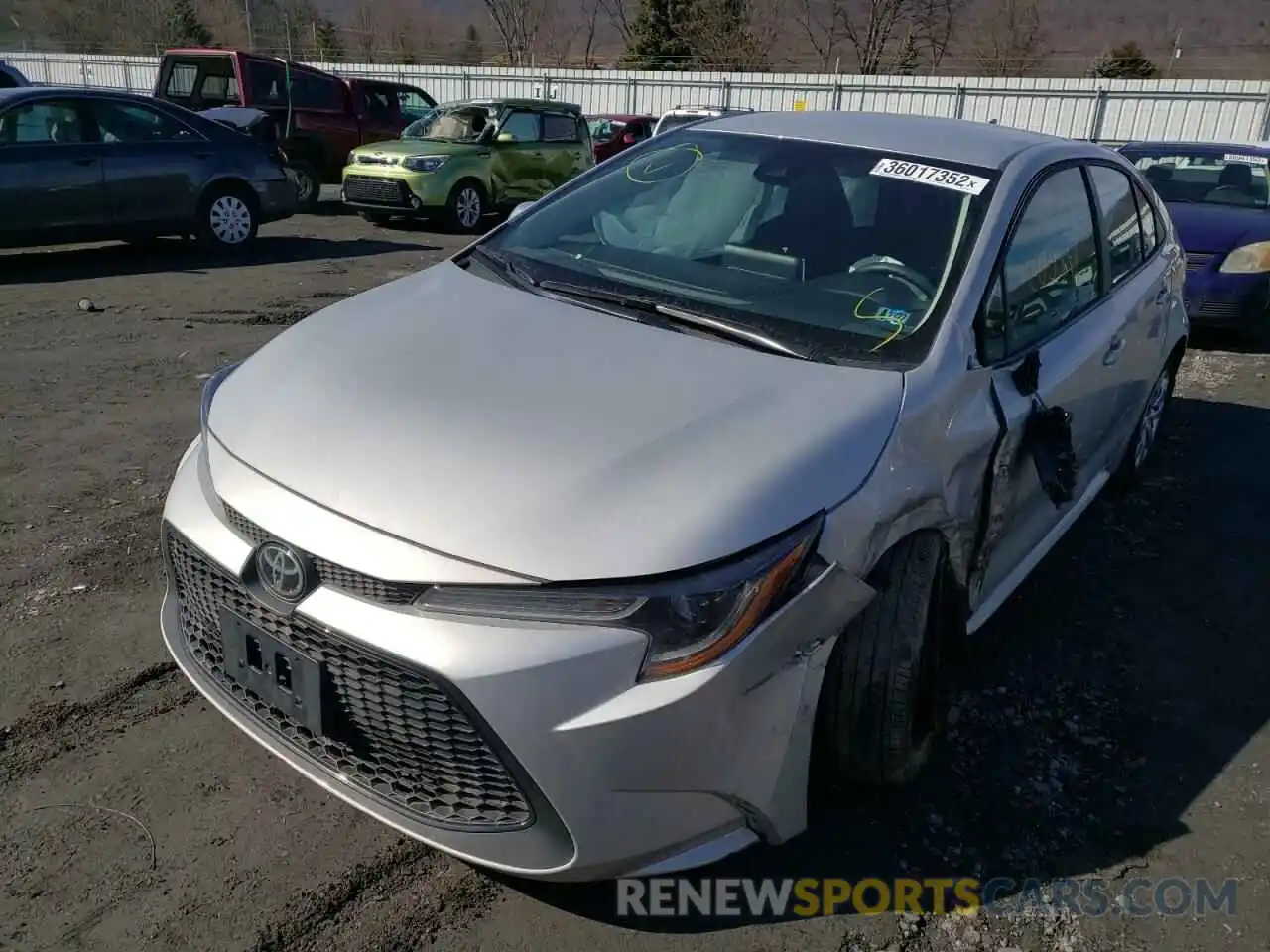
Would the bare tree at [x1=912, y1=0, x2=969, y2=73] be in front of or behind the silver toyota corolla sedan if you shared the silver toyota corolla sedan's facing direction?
behind

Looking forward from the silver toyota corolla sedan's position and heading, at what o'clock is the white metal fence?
The white metal fence is roughly at 5 o'clock from the silver toyota corolla sedan.

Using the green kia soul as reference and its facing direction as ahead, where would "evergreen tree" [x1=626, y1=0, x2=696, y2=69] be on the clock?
The evergreen tree is roughly at 5 o'clock from the green kia soul.

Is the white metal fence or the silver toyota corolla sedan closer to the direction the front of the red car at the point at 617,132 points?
the silver toyota corolla sedan

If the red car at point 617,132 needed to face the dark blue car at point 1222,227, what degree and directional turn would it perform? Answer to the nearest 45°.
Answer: approximately 45° to its left

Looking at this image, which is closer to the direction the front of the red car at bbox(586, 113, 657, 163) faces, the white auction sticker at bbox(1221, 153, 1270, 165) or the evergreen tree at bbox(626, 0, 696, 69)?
the white auction sticker

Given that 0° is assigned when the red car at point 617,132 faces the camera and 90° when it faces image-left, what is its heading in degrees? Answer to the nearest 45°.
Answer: approximately 45°

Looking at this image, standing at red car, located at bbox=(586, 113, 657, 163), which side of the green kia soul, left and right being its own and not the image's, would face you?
back

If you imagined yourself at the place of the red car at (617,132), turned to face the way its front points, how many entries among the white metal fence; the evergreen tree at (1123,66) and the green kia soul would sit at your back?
2

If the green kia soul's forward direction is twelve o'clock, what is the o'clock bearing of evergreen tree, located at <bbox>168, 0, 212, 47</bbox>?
The evergreen tree is roughly at 4 o'clock from the green kia soul.

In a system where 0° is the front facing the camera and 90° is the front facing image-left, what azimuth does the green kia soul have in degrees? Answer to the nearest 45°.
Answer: approximately 45°
